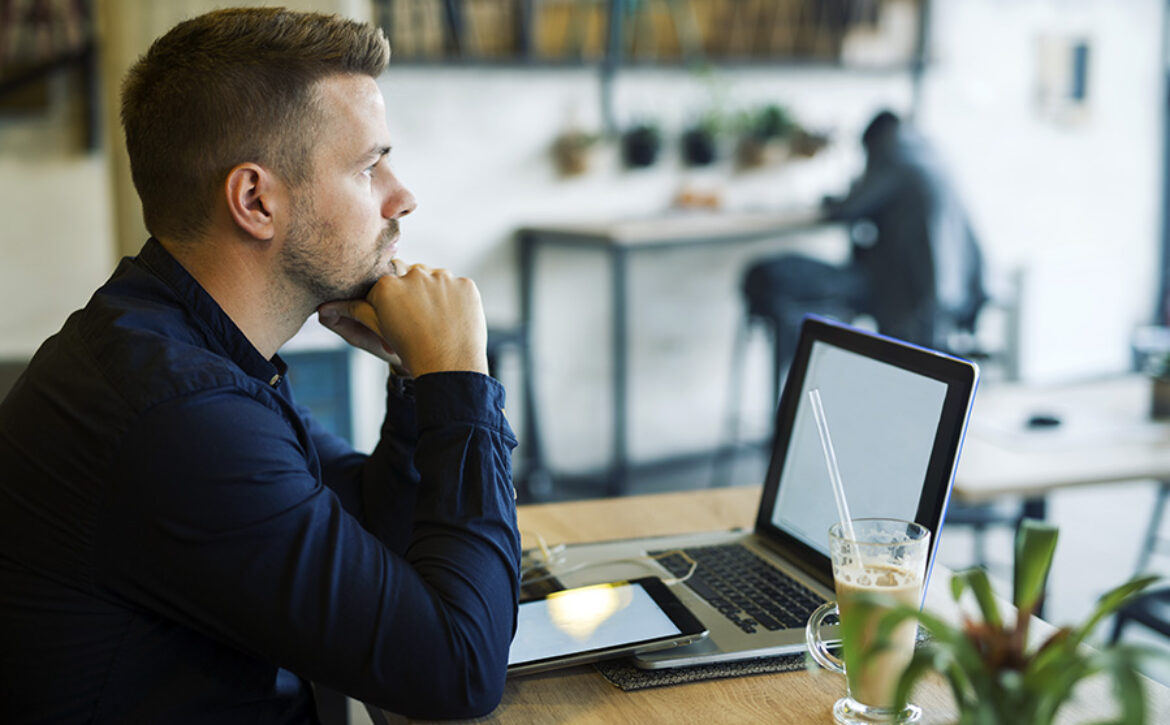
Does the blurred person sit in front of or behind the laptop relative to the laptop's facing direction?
behind

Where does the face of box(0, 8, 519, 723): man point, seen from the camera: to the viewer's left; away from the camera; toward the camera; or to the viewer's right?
to the viewer's right

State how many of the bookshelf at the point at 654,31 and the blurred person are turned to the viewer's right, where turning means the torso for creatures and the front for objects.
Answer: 0

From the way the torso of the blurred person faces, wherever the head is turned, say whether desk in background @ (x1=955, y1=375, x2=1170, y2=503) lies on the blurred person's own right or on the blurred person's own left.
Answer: on the blurred person's own left

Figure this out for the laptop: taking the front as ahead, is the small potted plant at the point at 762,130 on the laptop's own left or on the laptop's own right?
on the laptop's own right

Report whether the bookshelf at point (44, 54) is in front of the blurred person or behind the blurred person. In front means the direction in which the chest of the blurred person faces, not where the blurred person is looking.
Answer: in front

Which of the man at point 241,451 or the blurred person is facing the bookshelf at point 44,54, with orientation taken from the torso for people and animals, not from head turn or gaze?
the blurred person

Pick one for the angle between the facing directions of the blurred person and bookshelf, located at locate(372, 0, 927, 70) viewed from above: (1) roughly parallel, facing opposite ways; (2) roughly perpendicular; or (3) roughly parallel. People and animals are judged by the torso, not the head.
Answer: roughly perpendicular

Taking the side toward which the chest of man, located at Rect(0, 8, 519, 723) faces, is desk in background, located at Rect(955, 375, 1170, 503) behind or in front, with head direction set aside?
in front

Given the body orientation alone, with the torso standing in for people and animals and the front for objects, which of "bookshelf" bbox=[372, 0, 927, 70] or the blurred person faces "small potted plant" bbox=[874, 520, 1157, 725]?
the bookshelf

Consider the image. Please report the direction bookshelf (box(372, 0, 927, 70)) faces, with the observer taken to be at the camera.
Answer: facing the viewer

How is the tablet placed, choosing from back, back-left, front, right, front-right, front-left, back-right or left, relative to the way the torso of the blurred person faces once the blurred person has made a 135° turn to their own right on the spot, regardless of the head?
back-right

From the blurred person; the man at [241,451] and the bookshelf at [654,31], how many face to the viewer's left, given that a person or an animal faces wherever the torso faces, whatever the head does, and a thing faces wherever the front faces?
1

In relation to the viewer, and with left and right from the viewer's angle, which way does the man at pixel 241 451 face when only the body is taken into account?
facing to the right of the viewer

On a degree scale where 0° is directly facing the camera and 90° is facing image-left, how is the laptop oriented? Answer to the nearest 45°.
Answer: approximately 45°

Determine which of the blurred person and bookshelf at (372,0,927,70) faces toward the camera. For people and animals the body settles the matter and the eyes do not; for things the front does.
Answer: the bookshelf

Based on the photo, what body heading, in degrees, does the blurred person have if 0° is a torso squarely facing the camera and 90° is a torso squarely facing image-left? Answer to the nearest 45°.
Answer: approximately 90°
